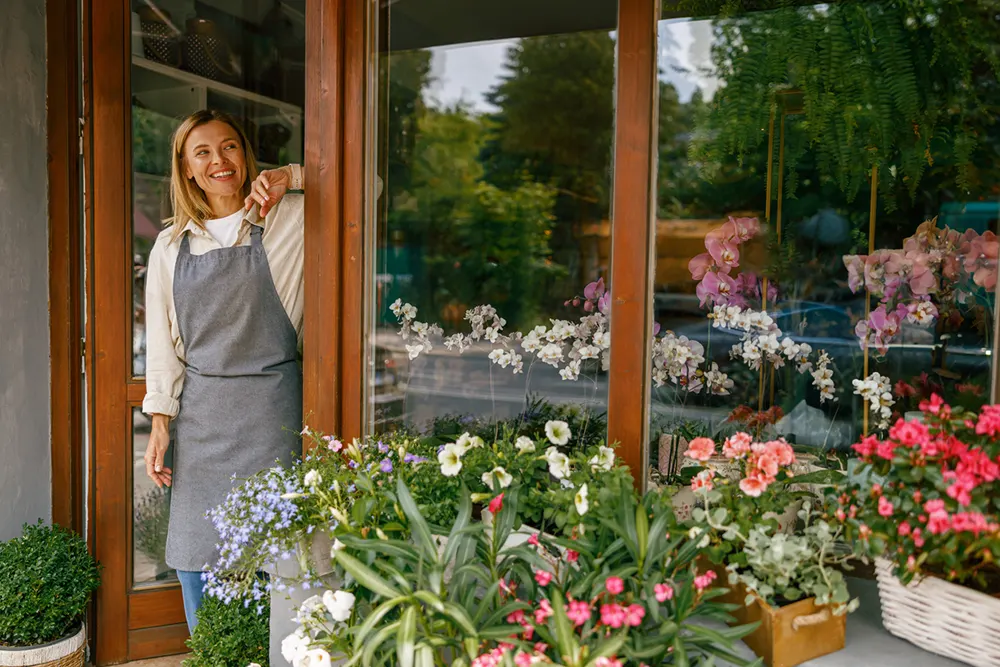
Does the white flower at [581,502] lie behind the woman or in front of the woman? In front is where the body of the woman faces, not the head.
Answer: in front

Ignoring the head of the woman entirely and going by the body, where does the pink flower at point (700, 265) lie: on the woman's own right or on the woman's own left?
on the woman's own left

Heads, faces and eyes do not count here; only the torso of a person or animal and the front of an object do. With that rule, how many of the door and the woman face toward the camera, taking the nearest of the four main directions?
2

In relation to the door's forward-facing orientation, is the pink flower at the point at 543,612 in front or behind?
in front

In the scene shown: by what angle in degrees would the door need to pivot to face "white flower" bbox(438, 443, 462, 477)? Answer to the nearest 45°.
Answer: approximately 45° to its left

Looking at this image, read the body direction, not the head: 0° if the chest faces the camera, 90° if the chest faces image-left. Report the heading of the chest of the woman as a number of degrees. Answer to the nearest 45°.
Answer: approximately 0°

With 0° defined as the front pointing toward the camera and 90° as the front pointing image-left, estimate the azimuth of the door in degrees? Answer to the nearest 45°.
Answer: approximately 0°

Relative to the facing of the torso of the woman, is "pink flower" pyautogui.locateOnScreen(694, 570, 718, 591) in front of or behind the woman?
in front

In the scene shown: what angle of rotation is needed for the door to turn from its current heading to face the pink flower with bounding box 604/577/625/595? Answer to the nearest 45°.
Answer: approximately 45° to its left

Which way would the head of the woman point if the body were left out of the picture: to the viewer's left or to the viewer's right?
to the viewer's right
